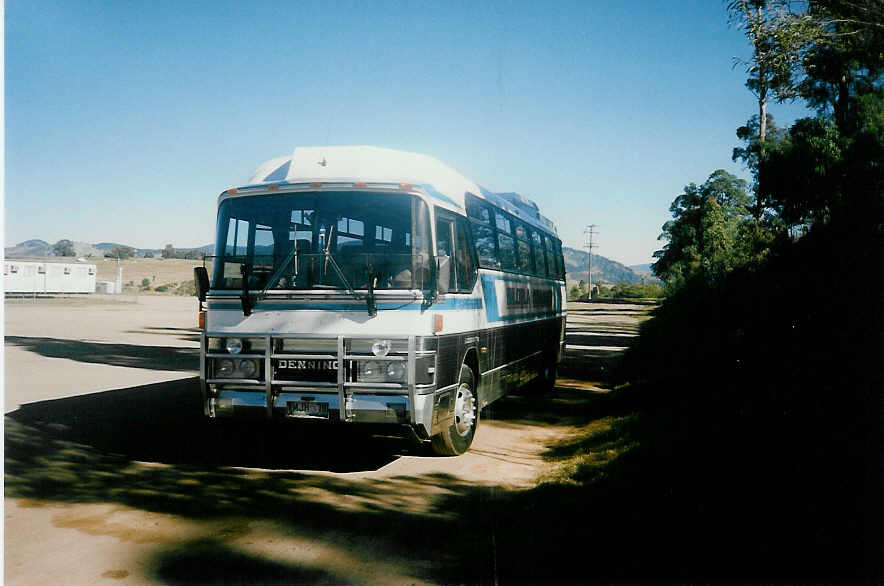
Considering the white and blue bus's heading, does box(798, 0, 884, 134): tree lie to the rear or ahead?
to the rear

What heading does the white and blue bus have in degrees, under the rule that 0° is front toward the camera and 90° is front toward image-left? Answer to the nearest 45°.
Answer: approximately 45°

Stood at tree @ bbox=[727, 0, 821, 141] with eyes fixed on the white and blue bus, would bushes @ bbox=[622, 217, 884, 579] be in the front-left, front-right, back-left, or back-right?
front-left

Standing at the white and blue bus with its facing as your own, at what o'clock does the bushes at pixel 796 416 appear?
The bushes is roughly at 8 o'clock from the white and blue bus.

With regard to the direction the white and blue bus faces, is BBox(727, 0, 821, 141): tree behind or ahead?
behind
